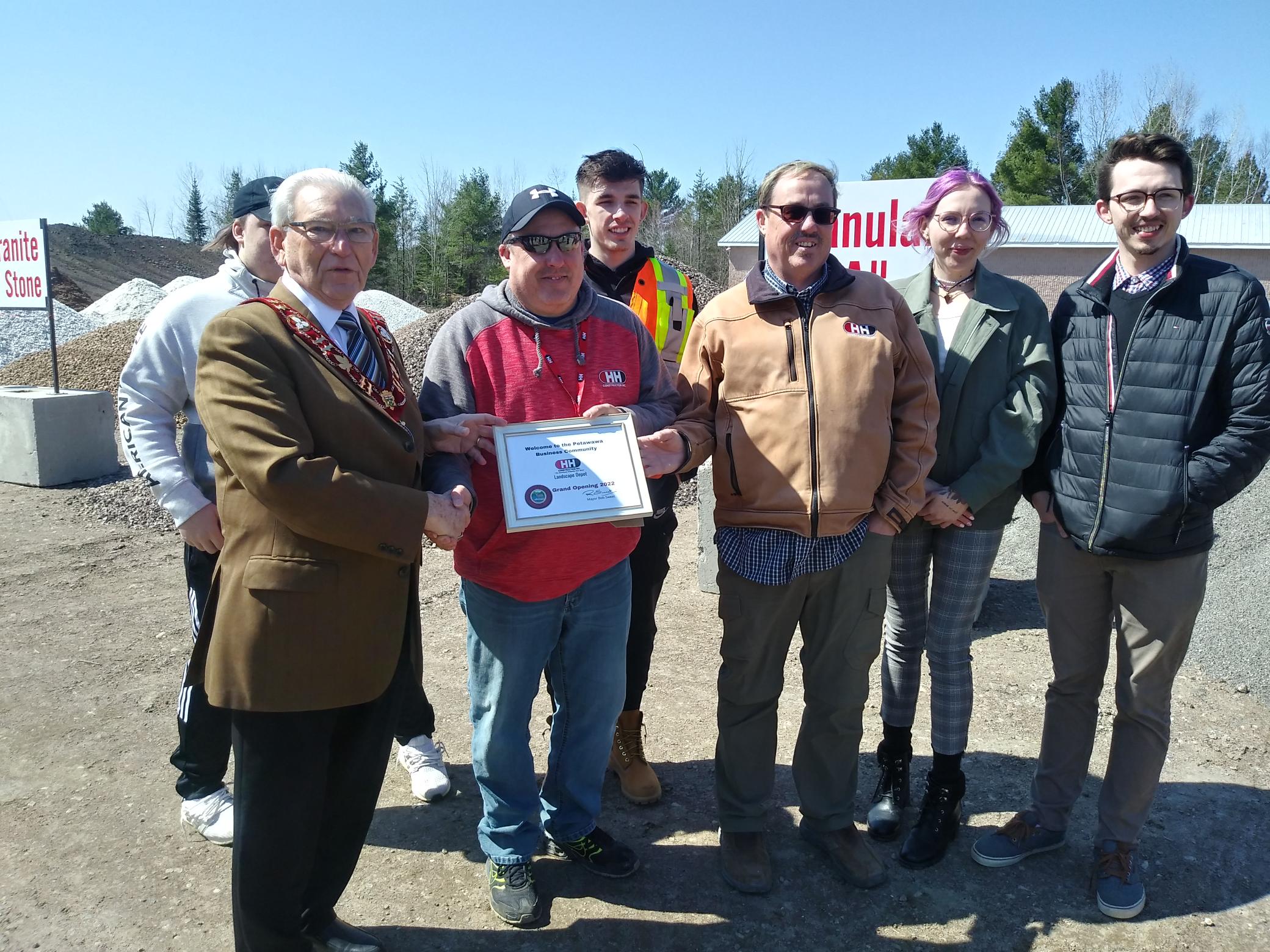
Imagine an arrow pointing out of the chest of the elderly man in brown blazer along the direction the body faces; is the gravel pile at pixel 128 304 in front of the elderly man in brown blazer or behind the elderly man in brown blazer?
behind

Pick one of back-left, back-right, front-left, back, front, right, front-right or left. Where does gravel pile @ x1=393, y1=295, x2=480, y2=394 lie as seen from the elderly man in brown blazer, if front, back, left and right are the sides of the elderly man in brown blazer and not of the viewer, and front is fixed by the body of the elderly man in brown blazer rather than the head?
back-left

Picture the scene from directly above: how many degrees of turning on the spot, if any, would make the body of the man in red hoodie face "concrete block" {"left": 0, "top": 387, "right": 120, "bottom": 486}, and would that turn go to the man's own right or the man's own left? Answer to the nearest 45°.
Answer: approximately 135° to the man's own right

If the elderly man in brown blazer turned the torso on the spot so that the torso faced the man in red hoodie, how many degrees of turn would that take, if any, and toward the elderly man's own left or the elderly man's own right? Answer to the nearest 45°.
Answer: approximately 90° to the elderly man's own left

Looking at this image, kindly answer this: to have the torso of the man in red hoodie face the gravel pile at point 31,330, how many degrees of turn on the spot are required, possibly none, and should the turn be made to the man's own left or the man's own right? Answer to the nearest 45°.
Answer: approximately 135° to the man's own right

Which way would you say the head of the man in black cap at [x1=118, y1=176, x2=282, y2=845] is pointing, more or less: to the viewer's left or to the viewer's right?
to the viewer's right

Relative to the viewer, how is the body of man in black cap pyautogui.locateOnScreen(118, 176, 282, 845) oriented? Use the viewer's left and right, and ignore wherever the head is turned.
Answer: facing the viewer and to the right of the viewer

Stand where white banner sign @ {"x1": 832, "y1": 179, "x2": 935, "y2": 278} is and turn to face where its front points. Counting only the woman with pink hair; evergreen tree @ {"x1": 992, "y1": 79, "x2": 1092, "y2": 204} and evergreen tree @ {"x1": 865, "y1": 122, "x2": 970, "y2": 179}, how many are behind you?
2

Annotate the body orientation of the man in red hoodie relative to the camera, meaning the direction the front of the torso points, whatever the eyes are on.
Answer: toward the camera

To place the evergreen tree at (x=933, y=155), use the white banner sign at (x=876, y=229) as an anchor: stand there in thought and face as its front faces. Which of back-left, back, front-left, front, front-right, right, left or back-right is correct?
back

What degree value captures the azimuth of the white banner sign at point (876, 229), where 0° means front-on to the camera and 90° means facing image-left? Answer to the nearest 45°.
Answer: approximately 0°

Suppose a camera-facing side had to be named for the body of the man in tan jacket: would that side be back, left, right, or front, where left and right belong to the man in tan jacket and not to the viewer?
front

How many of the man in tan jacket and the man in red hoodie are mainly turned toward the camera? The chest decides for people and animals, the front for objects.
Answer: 2
